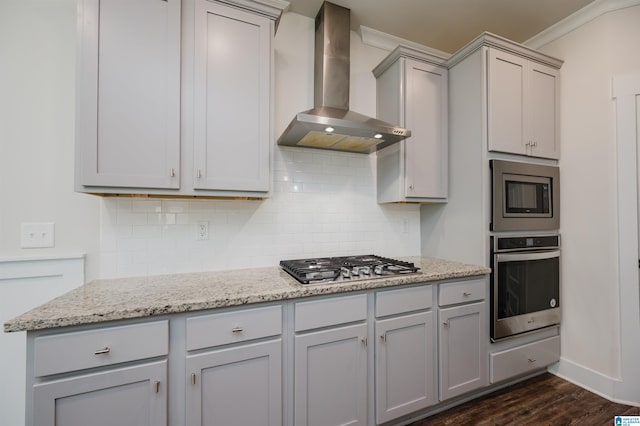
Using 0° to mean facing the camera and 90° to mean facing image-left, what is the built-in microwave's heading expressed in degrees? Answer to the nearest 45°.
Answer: approximately 315°

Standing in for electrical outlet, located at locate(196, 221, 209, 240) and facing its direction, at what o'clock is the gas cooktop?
The gas cooktop is roughly at 10 o'clock from the electrical outlet.

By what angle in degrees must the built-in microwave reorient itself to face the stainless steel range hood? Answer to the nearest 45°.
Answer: approximately 90° to its right

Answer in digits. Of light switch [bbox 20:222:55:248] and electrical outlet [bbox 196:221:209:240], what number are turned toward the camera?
2

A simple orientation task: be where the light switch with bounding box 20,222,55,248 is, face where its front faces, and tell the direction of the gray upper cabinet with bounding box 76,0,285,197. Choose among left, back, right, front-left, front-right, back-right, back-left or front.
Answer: front-left

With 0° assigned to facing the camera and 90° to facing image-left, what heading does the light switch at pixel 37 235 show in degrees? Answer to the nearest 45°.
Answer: approximately 0°

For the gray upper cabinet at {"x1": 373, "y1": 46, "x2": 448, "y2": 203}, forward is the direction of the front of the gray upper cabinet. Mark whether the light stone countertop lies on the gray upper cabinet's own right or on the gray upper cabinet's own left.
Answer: on the gray upper cabinet's own right
